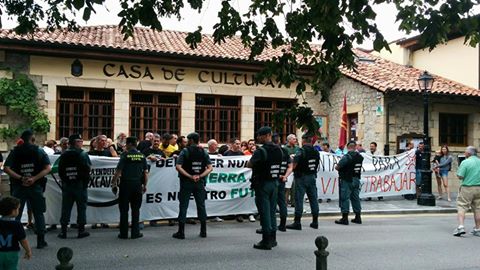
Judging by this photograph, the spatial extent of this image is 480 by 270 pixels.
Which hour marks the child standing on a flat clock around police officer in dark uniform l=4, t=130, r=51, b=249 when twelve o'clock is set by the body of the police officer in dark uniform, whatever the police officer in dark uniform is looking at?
The child standing is roughly at 6 o'clock from the police officer in dark uniform.

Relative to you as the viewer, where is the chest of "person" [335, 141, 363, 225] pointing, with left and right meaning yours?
facing away from the viewer and to the left of the viewer

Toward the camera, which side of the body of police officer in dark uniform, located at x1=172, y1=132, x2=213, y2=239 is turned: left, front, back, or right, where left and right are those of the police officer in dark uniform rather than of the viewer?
back

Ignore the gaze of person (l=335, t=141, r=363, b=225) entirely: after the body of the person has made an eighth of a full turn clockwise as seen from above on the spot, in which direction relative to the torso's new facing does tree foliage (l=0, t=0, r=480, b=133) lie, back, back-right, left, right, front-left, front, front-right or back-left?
back

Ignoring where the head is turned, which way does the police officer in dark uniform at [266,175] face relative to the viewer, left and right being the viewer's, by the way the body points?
facing away from the viewer and to the left of the viewer

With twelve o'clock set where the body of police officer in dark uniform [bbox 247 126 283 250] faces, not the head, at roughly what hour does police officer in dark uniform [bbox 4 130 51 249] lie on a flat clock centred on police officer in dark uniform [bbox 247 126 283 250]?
police officer in dark uniform [bbox 4 130 51 249] is roughly at 10 o'clock from police officer in dark uniform [bbox 247 126 283 250].

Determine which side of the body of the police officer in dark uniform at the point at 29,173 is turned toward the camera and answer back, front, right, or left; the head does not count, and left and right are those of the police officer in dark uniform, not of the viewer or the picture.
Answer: back
